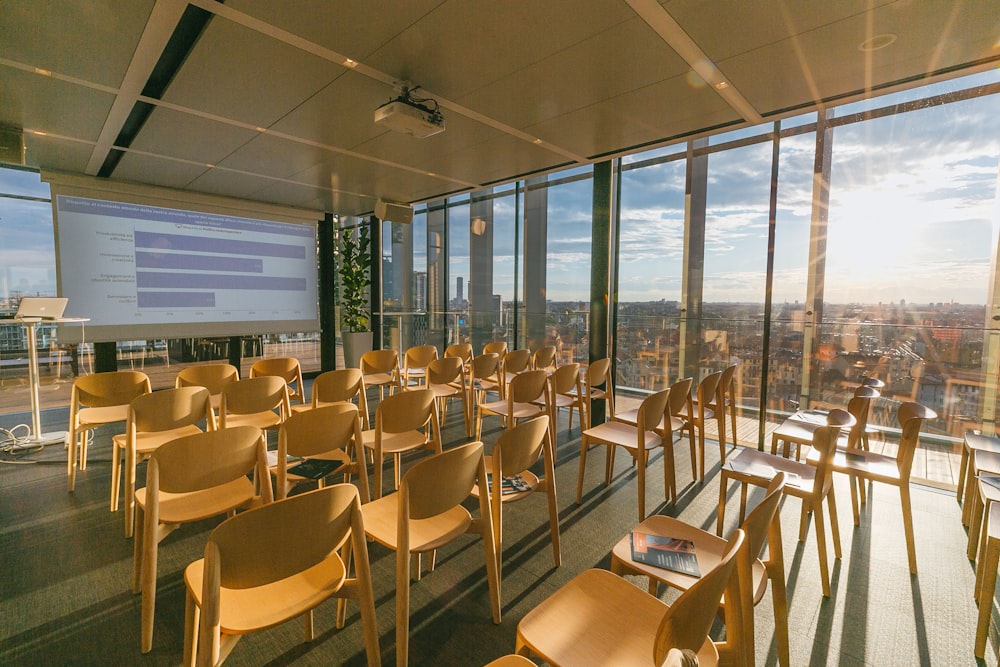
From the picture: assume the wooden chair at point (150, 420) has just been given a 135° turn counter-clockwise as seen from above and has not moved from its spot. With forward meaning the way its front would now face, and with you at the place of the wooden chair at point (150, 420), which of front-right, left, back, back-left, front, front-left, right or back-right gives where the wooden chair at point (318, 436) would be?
front-left

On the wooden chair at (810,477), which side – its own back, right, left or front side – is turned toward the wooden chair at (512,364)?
front

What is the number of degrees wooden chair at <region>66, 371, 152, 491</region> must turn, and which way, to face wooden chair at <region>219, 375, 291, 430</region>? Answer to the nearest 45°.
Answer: approximately 135° to its right

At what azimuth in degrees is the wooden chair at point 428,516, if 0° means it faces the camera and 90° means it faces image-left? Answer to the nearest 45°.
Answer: approximately 135°

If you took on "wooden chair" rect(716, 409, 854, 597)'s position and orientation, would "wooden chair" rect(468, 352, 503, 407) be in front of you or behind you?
in front

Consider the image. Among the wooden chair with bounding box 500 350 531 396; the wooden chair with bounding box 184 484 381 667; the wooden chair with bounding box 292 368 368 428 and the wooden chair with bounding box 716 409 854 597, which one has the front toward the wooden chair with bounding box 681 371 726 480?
the wooden chair with bounding box 716 409 854 597

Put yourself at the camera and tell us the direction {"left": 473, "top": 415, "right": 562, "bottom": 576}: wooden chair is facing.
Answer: facing away from the viewer and to the left of the viewer

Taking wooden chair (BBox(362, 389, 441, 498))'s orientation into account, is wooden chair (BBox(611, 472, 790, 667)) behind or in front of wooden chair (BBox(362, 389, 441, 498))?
behind

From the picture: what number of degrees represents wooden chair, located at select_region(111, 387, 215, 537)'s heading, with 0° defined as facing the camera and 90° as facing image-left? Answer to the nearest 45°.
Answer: approximately 135°

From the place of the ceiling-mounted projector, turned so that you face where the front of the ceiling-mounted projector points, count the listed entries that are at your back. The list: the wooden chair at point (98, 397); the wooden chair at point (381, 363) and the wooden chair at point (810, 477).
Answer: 1

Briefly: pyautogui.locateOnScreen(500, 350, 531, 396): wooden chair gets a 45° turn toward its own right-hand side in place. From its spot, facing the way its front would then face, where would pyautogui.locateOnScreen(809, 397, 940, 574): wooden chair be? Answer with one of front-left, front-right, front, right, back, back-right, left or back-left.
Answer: back-right

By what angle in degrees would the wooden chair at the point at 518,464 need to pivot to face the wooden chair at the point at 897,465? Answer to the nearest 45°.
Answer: approximately 135° to its right

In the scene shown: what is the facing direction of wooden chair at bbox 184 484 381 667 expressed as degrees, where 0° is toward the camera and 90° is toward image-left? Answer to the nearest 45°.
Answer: approximately 135°
